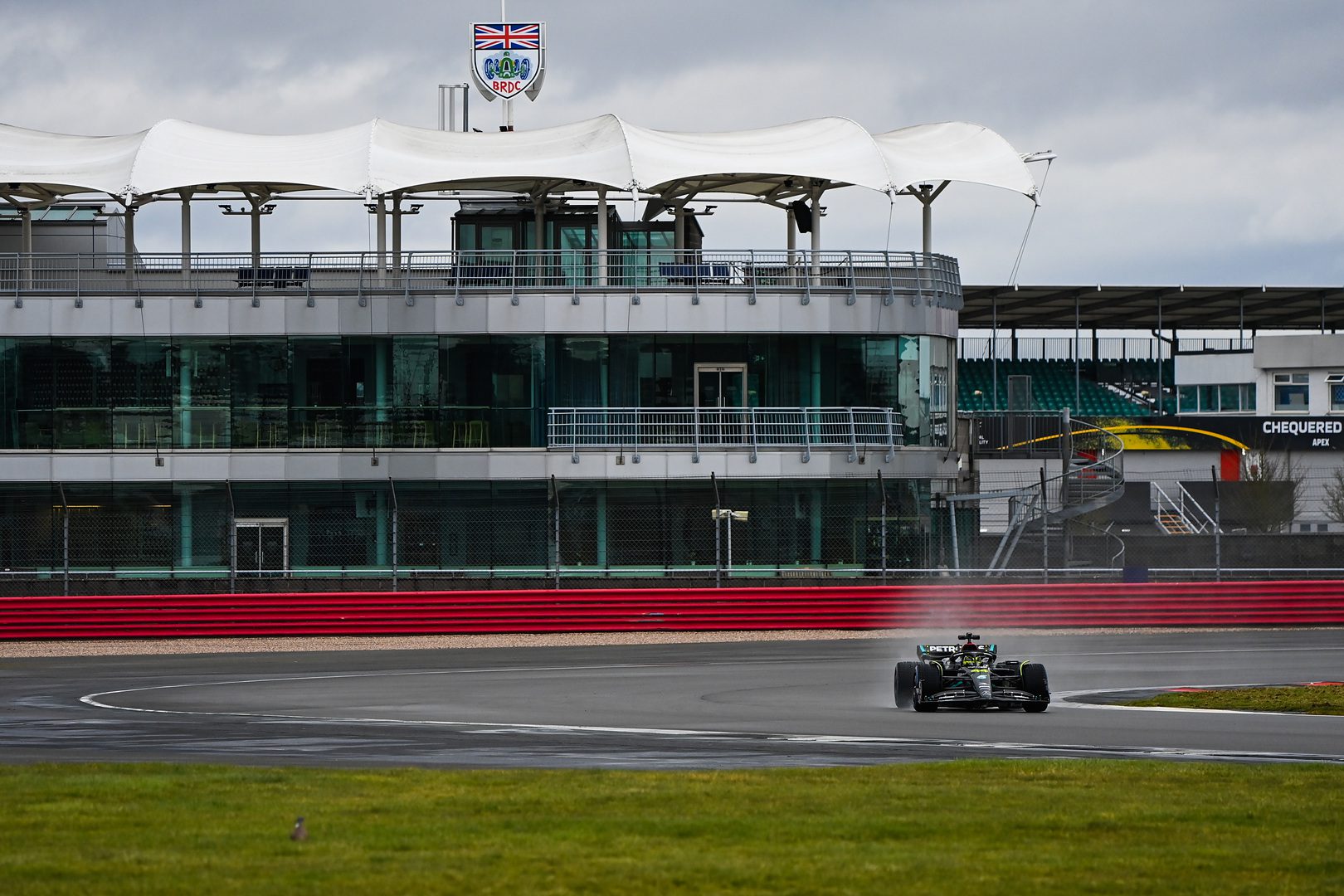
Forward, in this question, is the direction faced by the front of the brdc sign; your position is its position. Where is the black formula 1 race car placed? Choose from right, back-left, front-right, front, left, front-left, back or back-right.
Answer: front

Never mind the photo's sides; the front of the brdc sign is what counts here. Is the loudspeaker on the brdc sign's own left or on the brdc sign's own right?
on the brdc sign's own left

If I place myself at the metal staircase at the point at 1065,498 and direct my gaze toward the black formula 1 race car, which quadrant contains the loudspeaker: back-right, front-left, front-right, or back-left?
back-right

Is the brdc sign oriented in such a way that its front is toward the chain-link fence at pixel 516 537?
yes

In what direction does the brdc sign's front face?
toward the camera

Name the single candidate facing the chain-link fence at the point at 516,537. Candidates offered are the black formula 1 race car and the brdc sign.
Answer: the brdc sign

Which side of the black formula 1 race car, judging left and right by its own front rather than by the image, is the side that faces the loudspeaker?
back

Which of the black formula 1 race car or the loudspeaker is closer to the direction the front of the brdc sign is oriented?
the black formula 1 race car

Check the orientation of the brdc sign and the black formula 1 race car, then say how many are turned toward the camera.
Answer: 2

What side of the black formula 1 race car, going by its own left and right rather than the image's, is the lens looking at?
front

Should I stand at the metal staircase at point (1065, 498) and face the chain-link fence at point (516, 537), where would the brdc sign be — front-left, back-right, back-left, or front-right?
front-right
